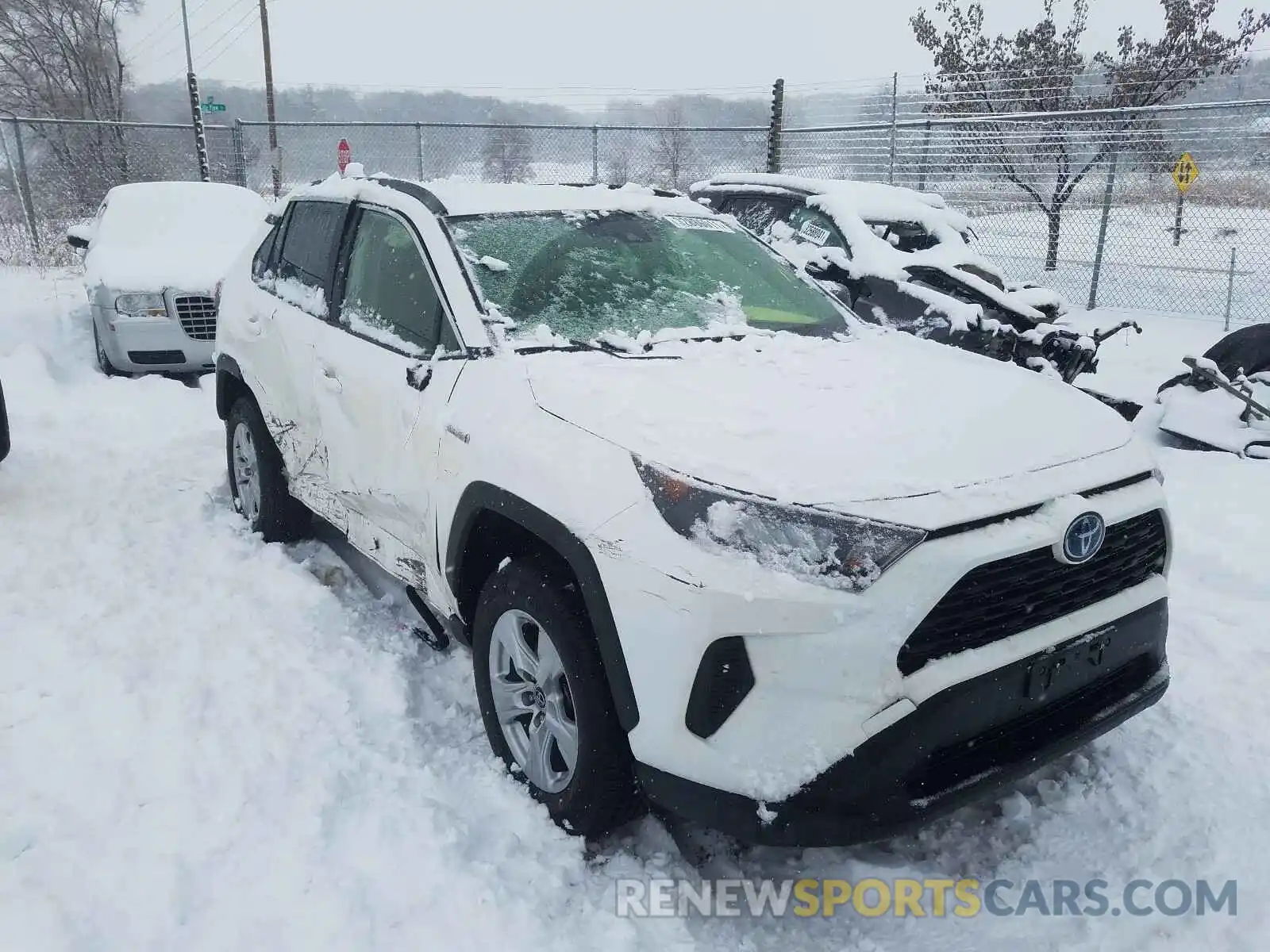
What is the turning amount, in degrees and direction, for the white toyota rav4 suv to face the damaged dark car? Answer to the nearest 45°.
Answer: approximately 135° to its left

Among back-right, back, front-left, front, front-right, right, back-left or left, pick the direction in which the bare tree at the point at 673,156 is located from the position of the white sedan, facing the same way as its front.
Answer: back-left

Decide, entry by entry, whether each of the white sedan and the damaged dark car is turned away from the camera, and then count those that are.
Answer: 0

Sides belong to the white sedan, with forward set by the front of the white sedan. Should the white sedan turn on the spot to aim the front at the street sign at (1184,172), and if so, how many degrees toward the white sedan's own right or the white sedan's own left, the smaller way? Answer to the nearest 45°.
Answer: approximately 90° to the white sedan's own left

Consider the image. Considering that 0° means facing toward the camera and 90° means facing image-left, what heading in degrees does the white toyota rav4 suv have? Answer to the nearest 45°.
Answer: approximately 315°

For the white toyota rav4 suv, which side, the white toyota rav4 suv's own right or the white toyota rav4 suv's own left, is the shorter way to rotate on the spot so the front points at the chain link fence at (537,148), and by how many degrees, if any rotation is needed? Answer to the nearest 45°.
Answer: approximately 135° to the white toyota rav4 suv's own left

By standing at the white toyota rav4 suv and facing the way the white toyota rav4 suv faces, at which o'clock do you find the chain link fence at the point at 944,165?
The chain link fence is roughly at 8 o'clock from the white toyota rav4 suv.

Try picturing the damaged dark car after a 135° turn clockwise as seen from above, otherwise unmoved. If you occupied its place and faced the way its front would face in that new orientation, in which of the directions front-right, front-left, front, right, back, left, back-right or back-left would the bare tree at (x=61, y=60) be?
front-right

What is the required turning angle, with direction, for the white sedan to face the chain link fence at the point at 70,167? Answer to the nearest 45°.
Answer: approximately 180°

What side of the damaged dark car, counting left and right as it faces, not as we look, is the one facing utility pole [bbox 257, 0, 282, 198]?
back

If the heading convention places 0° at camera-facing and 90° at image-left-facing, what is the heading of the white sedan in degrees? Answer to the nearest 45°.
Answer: approximately 0°
